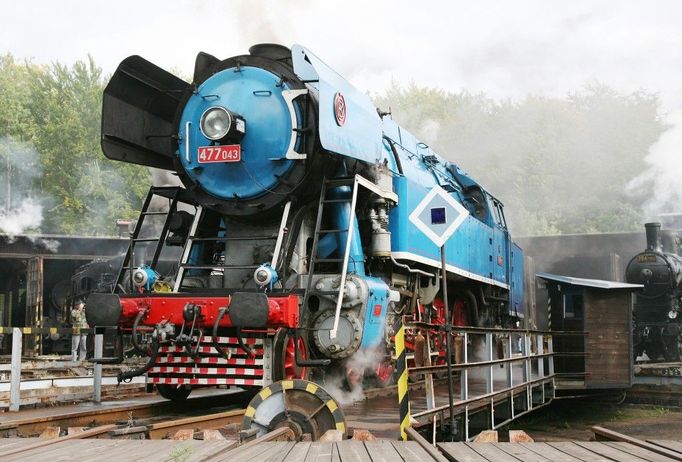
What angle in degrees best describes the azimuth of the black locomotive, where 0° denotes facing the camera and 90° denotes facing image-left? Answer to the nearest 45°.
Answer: approximately 45°

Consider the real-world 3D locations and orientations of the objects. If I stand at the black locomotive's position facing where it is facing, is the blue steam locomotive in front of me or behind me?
in front

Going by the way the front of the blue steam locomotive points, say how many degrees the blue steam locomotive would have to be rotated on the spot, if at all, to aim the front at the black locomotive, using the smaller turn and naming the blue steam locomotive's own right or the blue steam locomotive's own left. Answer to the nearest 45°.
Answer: approximately 180°

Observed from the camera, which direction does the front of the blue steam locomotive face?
facing the viewer and to the left of the viewer

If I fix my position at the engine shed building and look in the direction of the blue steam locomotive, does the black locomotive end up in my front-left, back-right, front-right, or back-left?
front-left

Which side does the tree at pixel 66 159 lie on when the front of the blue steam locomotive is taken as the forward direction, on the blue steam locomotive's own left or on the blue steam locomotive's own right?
on the blue steam locomotive's own right

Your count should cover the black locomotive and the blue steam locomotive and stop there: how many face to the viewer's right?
0

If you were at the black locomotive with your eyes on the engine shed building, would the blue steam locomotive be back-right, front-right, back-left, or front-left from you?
front-left

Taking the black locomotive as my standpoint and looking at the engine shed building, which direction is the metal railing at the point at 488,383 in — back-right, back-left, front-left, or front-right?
front-left
